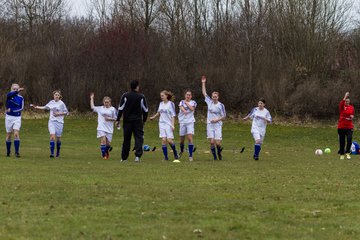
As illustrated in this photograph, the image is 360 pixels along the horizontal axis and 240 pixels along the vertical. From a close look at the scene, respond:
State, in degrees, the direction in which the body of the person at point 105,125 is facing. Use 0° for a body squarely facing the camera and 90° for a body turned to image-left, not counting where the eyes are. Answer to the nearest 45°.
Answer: approximately 0°

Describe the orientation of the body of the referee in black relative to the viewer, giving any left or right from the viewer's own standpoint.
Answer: facing away from the viewer

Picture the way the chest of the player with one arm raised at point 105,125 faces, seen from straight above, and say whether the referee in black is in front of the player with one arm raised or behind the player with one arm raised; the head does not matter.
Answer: in front

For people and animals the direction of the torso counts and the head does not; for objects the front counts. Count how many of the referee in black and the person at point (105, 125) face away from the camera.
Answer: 1

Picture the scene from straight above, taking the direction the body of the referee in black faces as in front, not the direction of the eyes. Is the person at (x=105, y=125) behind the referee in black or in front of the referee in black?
in front

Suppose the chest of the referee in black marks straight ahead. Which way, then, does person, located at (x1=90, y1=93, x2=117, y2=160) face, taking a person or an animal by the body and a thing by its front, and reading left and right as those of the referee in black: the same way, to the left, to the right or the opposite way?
the opposite way
